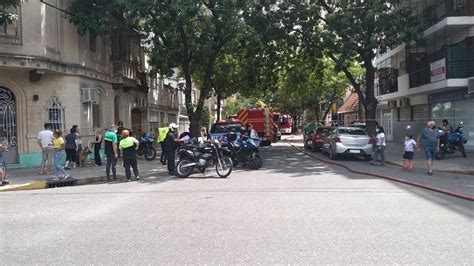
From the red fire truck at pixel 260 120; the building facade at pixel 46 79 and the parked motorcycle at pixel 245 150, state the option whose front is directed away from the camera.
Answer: the red fire truck

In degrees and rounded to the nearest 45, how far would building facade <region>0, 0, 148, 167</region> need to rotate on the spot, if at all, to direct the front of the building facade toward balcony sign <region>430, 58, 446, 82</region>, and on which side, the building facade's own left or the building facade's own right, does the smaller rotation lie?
approximately 45° to the building facade's own left

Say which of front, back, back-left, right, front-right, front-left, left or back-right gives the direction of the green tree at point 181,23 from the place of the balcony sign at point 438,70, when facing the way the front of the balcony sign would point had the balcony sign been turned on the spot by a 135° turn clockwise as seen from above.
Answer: back-left

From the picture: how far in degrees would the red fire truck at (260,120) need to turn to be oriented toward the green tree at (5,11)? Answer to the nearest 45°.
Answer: approximately 135° to its left

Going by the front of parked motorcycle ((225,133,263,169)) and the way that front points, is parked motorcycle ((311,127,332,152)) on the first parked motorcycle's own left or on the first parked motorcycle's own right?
on the first parked motorcycle's own left

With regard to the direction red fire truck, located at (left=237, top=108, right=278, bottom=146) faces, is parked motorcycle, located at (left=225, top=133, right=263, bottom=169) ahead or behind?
behind

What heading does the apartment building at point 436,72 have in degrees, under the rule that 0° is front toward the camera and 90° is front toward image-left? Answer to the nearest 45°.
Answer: approximately 45°

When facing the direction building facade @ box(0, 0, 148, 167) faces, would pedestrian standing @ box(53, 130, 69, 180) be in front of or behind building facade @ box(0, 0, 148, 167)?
in front

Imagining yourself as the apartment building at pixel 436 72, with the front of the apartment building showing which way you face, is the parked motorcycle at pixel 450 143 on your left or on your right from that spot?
on your left

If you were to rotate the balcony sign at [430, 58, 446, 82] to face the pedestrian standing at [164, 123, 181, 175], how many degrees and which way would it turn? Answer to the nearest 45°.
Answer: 0° — it already faces them

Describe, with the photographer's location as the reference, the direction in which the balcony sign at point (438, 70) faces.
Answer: facing the viewer and to the left of the viewer

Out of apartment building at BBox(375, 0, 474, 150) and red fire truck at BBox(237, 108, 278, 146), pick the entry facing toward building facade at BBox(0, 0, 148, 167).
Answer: the apartment building

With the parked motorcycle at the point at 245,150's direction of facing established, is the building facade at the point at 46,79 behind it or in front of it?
behind
